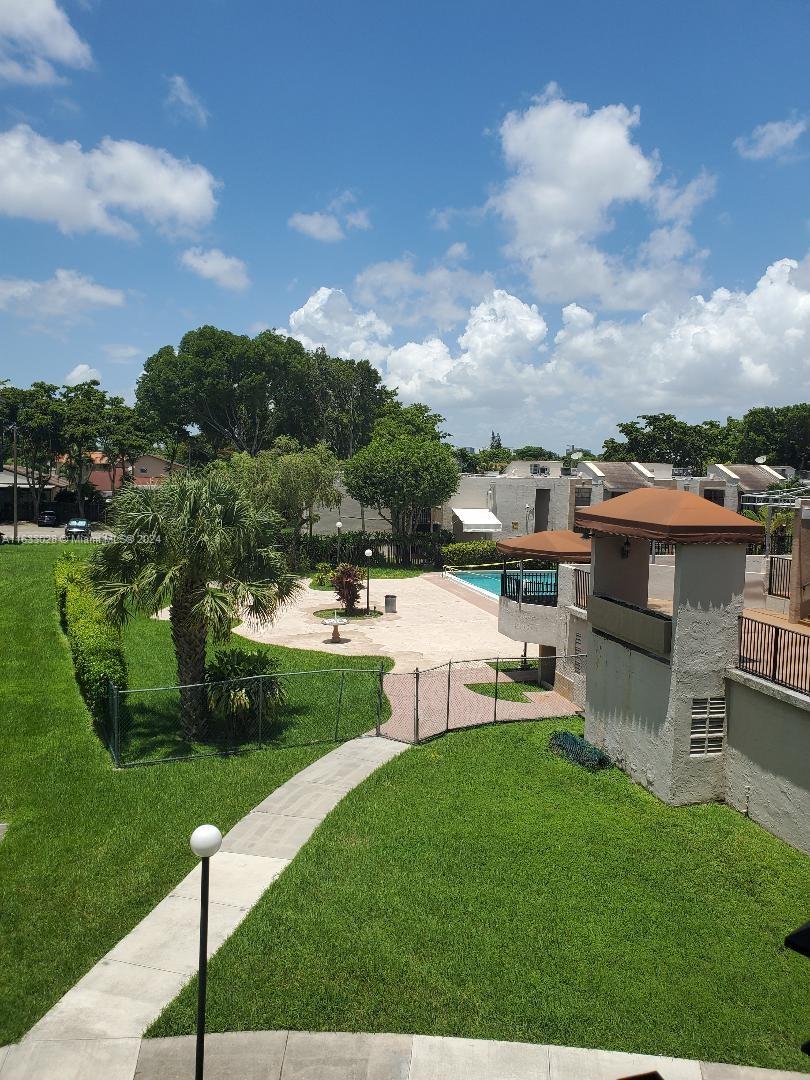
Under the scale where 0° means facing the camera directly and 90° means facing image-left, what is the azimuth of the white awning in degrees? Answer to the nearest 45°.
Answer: approximately 0°

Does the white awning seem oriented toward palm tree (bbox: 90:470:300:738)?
yes

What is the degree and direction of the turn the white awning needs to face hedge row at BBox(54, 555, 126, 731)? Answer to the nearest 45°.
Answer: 0° — it already faces it

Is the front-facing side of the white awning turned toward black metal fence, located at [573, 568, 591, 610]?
yes

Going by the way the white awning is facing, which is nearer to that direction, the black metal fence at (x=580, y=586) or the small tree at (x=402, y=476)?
the black metal fence

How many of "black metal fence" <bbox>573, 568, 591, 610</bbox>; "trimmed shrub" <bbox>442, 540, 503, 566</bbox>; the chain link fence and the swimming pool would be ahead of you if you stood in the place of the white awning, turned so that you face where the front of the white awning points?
4

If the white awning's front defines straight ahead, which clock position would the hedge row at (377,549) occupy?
The hedge row is roughly at 2 o'clock from the white awning.

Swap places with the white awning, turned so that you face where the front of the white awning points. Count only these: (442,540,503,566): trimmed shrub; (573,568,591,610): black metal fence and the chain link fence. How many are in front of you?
3
